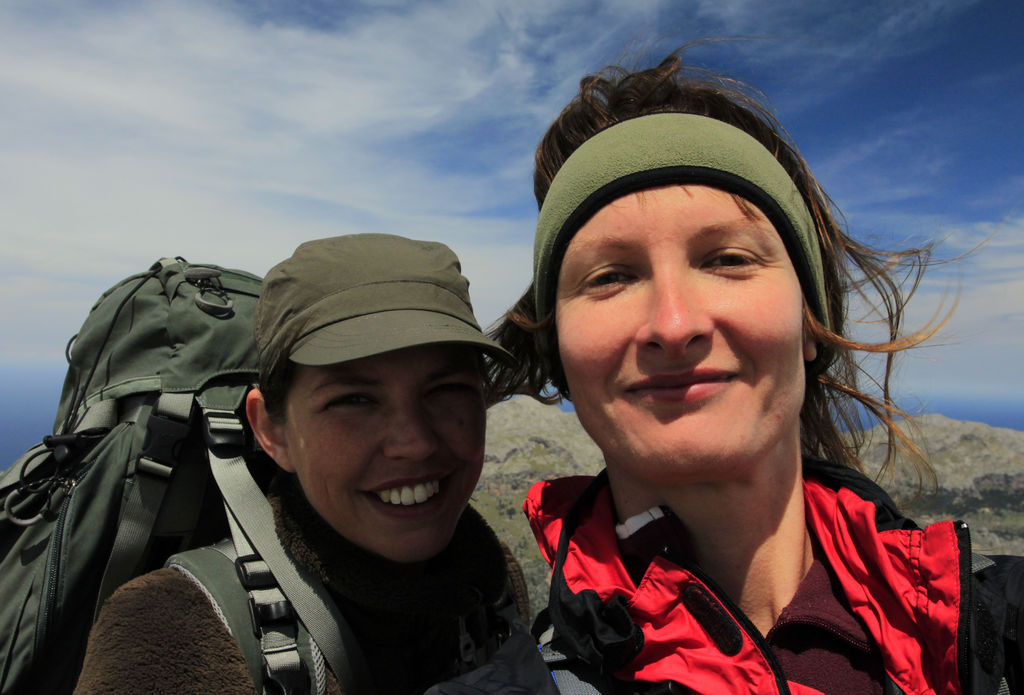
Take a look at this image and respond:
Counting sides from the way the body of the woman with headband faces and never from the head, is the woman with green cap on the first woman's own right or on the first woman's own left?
on the first woman's own right

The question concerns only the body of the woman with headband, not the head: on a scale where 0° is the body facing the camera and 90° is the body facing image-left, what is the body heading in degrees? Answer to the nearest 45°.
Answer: approximately 0°

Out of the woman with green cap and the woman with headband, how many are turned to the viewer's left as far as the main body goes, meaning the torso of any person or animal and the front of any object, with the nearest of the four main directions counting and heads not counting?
0

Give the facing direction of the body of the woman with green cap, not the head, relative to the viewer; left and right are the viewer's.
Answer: facing the viewer and to the right of the viewer

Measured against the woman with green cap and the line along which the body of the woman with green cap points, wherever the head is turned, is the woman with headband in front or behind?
in front
